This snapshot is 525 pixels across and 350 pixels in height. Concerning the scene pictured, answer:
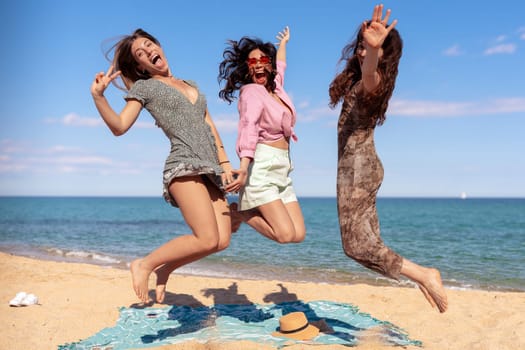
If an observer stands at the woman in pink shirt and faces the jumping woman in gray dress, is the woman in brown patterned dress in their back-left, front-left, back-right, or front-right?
back-left

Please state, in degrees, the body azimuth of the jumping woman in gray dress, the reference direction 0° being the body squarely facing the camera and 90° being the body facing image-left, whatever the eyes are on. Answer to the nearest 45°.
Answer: approximately 315°

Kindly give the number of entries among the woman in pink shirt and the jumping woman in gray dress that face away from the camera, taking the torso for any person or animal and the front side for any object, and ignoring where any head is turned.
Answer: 0

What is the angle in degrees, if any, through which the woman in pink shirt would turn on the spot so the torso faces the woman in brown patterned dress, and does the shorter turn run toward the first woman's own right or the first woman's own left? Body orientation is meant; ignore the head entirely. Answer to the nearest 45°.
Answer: approximately 45° to the first woman's own left

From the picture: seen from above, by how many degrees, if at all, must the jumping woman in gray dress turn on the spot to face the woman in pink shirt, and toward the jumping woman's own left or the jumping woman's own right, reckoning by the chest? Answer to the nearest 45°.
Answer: approximately 45° to the jumping woman's own left
